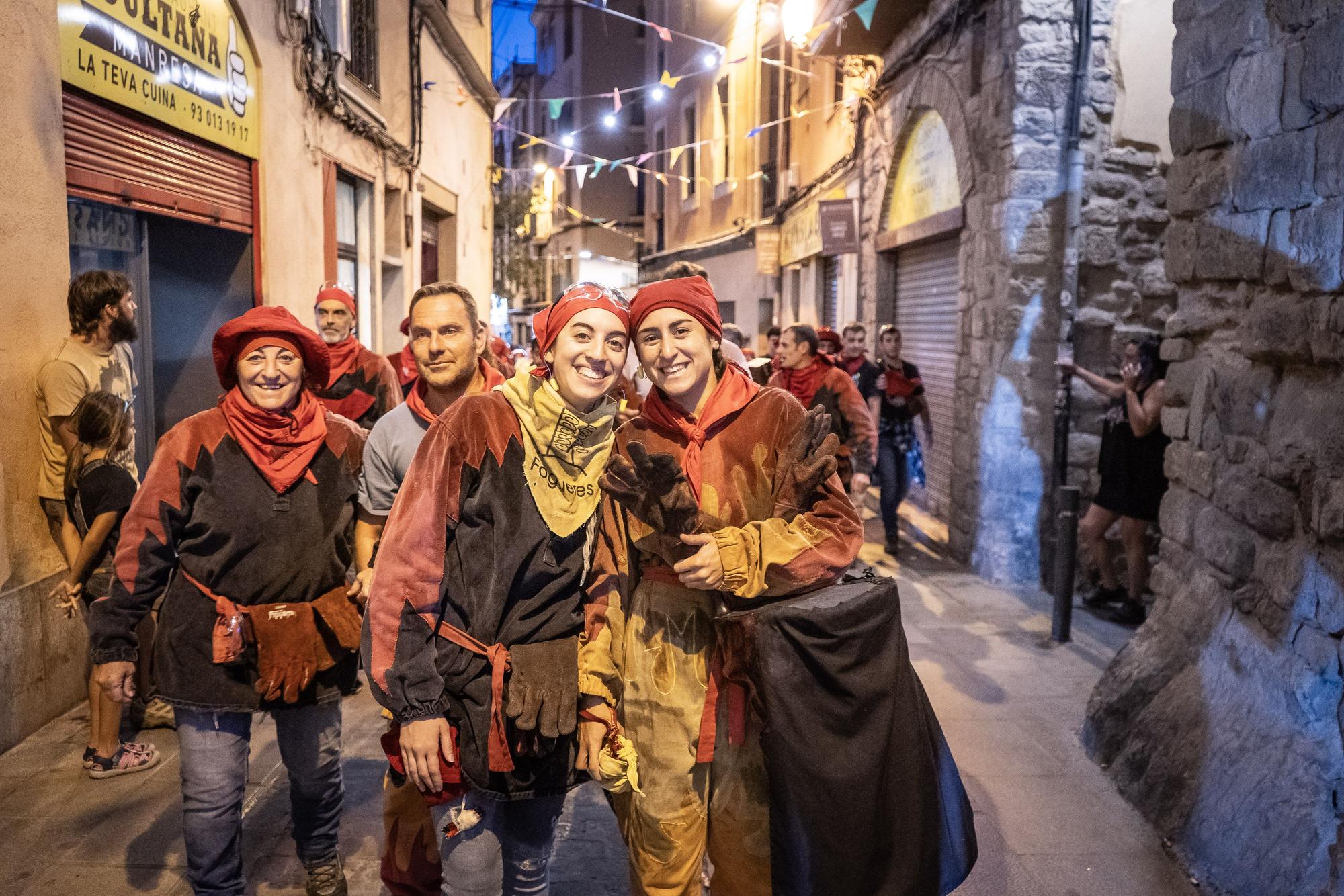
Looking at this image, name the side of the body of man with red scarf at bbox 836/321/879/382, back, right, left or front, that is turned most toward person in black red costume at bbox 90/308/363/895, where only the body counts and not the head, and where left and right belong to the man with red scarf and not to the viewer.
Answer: front

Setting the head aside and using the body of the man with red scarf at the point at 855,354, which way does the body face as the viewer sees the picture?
toward the camera

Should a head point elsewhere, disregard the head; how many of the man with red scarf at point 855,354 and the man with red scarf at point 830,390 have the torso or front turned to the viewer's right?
0

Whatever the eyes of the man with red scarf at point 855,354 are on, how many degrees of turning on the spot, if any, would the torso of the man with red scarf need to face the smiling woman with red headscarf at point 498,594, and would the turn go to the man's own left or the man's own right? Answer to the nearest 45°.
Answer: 0° — they already face them

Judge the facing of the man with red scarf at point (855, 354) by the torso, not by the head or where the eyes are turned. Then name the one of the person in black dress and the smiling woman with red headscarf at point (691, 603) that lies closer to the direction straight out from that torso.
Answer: the smiling woman with red headscarf

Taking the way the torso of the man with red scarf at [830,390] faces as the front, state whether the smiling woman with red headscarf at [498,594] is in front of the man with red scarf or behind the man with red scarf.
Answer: in front

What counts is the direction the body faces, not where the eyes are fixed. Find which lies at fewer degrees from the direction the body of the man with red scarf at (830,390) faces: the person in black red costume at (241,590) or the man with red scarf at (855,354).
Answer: the person in black red costume

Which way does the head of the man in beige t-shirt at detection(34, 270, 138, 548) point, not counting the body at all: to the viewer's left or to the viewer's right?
to the viewer's right

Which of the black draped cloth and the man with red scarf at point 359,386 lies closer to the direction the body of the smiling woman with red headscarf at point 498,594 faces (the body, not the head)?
the black draped cloth

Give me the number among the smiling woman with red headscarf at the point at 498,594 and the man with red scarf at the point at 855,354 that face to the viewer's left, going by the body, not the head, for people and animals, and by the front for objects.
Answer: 0

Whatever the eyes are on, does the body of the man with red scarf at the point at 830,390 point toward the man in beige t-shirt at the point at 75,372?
yes

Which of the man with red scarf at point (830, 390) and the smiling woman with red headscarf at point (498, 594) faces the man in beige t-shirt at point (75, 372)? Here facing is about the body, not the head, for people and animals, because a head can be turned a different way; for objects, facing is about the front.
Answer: the man with red scarf

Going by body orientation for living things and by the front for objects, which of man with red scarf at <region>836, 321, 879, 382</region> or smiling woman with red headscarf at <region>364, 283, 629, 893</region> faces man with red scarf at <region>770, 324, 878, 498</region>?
man with red scarf at <region>836, 321, 879, 382</region>

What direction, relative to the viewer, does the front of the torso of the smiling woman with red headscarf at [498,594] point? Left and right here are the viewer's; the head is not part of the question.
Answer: facing the viewer and to the right of the viewer

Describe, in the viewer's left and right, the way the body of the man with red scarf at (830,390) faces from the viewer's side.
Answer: facing the viewer and to the left of the viewer

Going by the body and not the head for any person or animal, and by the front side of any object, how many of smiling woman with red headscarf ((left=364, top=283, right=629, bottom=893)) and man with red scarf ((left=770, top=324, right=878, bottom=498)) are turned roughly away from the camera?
0

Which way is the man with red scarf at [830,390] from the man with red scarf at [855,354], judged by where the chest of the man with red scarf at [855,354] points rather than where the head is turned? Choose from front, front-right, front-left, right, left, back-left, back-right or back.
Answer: front
